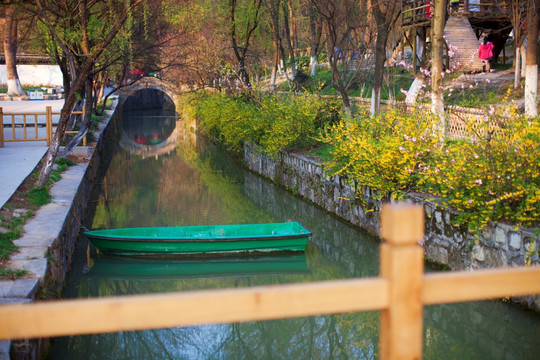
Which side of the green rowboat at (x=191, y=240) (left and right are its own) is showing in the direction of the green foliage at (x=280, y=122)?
right

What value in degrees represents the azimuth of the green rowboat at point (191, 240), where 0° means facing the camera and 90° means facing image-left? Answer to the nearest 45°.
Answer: approximately 90°

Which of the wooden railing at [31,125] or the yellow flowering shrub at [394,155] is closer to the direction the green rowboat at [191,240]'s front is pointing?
the wooden railing

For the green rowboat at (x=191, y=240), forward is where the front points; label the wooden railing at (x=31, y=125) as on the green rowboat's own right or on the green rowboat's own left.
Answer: on the green rowboat's own right

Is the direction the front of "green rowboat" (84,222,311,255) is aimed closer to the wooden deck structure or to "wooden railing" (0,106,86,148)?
the wooden railing

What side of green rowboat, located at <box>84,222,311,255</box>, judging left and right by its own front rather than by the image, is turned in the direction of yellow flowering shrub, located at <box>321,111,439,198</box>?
back

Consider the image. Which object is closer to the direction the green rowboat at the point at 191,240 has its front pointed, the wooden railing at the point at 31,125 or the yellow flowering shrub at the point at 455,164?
the wooden railing
